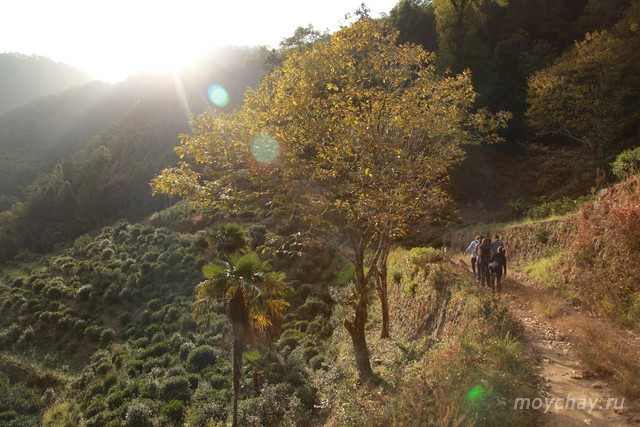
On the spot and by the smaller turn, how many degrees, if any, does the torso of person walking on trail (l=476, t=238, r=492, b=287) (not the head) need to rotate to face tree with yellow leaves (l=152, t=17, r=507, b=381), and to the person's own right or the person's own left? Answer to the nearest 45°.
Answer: approximately 135° to the person's own left

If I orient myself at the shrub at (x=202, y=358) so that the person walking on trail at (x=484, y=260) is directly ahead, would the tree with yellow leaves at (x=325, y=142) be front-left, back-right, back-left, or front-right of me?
front-right

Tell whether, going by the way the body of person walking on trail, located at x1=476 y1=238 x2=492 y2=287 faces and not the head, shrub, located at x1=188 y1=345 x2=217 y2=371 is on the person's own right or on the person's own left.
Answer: on the person's own left

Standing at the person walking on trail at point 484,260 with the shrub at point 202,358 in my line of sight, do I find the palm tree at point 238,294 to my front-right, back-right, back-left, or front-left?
front-left

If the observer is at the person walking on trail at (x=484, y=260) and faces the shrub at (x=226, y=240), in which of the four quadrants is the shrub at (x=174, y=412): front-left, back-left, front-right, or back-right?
front-left

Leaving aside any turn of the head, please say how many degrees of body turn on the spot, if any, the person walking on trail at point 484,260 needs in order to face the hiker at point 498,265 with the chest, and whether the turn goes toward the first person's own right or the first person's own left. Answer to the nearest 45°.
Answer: approximately 135° to the first person's own right

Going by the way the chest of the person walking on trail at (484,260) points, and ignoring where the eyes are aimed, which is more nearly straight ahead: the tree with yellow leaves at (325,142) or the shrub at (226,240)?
the shrub

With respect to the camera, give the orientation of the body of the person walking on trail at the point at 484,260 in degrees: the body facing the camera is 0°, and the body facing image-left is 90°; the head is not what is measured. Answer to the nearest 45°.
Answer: approximately 180°
